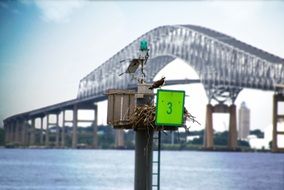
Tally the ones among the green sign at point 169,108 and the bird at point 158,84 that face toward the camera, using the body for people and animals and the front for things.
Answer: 1

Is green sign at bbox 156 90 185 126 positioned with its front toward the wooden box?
no

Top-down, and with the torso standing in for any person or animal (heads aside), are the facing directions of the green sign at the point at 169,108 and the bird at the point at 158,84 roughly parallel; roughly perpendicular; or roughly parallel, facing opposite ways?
roughly perpendicular

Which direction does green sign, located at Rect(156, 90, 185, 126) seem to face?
toward the camera
